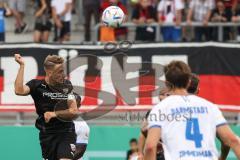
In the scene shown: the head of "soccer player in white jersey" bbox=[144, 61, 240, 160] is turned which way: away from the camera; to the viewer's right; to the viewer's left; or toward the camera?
away from the camera

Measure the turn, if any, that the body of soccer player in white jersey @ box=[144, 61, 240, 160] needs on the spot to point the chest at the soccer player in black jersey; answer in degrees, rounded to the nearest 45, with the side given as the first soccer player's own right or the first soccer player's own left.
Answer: approximately 45° to the first soccer player's own left

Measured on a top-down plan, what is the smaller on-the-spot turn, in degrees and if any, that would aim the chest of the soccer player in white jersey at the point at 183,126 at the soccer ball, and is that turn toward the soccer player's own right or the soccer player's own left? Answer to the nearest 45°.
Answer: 0° — they already face it

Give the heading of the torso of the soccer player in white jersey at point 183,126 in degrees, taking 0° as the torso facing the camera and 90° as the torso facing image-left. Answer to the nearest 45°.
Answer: approximately 180°
